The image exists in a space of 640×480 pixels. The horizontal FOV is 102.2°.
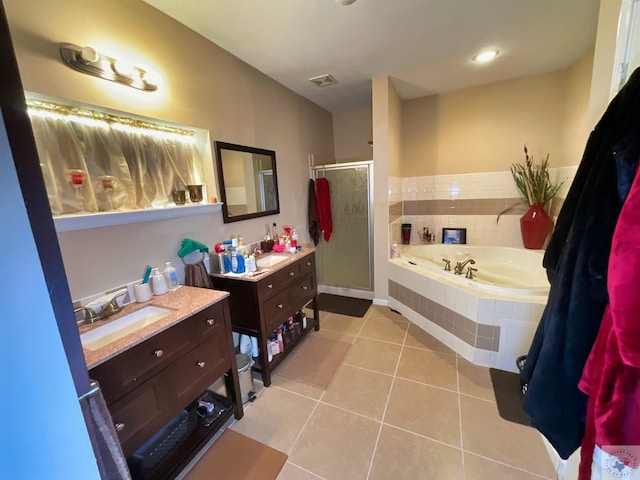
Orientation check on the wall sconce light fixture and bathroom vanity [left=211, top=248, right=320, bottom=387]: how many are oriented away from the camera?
0

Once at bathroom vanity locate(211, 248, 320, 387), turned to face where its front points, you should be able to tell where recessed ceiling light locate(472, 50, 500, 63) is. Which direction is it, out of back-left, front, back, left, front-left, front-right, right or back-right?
front-left

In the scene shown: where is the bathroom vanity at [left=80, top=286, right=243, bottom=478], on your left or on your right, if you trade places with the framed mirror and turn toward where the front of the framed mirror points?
on your right

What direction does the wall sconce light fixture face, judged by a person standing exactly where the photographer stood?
facing the viewer and to the right of the viewer

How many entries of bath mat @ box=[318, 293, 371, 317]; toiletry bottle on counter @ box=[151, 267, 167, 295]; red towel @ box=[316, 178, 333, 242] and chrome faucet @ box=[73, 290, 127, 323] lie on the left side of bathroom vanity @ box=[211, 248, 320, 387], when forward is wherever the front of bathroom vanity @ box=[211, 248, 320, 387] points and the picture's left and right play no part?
2

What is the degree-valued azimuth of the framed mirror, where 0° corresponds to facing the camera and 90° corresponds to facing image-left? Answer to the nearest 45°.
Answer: approximately 315°

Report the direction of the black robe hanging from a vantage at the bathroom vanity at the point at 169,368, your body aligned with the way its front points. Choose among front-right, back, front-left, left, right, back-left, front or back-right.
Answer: front

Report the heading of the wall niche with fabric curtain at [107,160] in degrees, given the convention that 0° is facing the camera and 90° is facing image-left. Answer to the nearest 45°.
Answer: approximately 315°

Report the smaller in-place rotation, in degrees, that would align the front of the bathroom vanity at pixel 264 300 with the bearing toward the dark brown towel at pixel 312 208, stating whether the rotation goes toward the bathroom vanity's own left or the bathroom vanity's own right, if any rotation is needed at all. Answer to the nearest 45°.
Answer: approximately 90° to the bathroom vanity's own left

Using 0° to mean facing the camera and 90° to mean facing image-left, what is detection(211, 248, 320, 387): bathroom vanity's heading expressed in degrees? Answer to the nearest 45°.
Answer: approximately 315°
